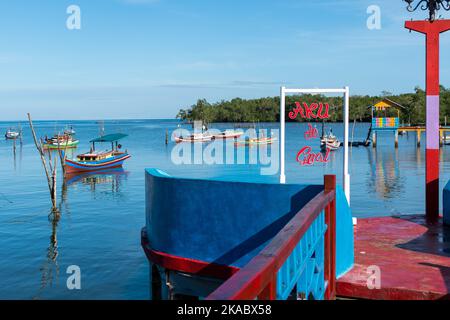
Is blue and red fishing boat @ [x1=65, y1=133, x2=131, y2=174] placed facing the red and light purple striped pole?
no

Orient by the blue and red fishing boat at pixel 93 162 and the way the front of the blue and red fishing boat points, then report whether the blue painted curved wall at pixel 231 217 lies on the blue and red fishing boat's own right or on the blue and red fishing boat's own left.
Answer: on the blue and red fishing boat's own left

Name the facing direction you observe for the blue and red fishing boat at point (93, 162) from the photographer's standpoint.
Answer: facing the viewer and to the left of the viewer
